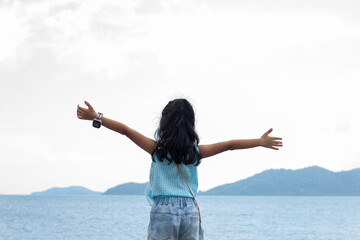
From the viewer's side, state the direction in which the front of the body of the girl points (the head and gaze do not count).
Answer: away from the camera

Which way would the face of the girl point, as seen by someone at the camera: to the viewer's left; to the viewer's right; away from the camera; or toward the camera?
away from the camera
